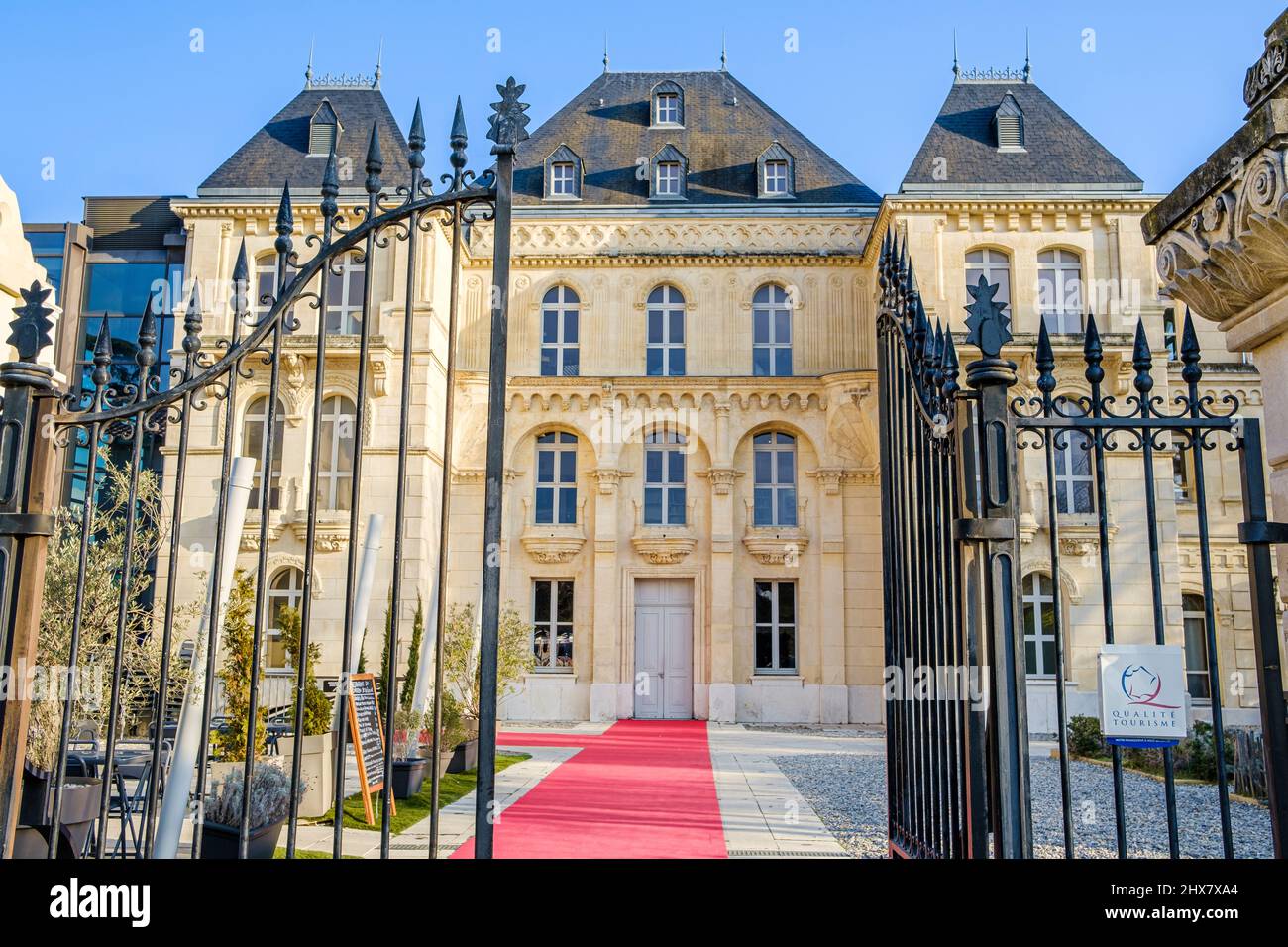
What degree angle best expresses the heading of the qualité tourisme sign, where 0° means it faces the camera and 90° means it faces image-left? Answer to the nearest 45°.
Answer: approximately 0°

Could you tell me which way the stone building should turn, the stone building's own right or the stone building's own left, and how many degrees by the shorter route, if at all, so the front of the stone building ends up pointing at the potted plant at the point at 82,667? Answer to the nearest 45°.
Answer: approximately 45° to the stone building's own right

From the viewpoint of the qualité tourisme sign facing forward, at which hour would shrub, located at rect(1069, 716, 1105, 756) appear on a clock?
The shrub is roughly at 6 o'clock from the qualité tourisme sign.

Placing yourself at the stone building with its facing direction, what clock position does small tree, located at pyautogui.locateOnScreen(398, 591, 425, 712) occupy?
The small tree is roughly at 1 o'clock from the stone building.

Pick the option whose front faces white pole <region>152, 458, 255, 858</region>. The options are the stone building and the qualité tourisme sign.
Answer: the stone building

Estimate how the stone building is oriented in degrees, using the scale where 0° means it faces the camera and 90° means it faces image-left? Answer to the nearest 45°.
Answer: approximately 0°

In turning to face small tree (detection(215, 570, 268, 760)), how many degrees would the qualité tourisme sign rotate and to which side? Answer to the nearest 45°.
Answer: approximately 135° to its right

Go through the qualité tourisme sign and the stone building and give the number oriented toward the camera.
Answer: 2

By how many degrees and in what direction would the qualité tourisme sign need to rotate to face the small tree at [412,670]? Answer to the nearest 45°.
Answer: approximately 135° to its right

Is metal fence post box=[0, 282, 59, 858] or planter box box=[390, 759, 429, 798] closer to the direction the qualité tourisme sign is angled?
the metal fence post

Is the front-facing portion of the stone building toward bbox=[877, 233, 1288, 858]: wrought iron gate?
yes

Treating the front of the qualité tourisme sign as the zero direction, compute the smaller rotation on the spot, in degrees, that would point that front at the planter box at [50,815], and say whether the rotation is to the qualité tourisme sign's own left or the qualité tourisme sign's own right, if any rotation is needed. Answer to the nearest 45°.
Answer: approximately 90° to the qualité tourisme sign's own right
